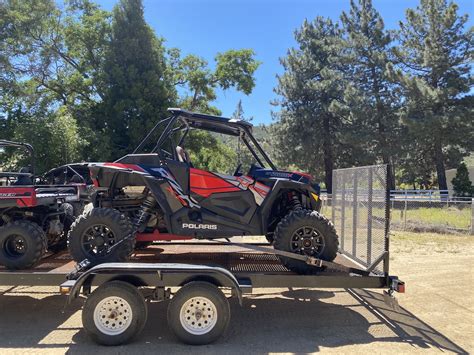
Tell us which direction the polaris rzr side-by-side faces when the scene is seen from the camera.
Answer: facing to the right of the viewer

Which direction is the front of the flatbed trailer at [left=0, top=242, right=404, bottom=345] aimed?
to the viewer's left

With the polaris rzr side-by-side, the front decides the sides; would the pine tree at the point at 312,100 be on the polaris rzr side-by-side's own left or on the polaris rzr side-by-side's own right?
on the polaris rzr side-by-side's own left

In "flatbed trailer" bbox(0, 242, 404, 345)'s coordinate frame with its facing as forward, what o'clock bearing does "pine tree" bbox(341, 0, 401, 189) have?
The pine tree is roughly at 4 o'clock from the flatbed trailer.

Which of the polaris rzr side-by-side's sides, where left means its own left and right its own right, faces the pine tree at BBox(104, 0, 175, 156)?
left

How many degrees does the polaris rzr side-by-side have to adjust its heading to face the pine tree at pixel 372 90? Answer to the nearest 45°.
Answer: approximately 45° to its left

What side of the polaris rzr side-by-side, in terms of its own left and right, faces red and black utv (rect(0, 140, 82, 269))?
back

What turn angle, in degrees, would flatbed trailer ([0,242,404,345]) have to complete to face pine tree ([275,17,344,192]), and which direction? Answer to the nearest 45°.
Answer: approximately 90° to its right
